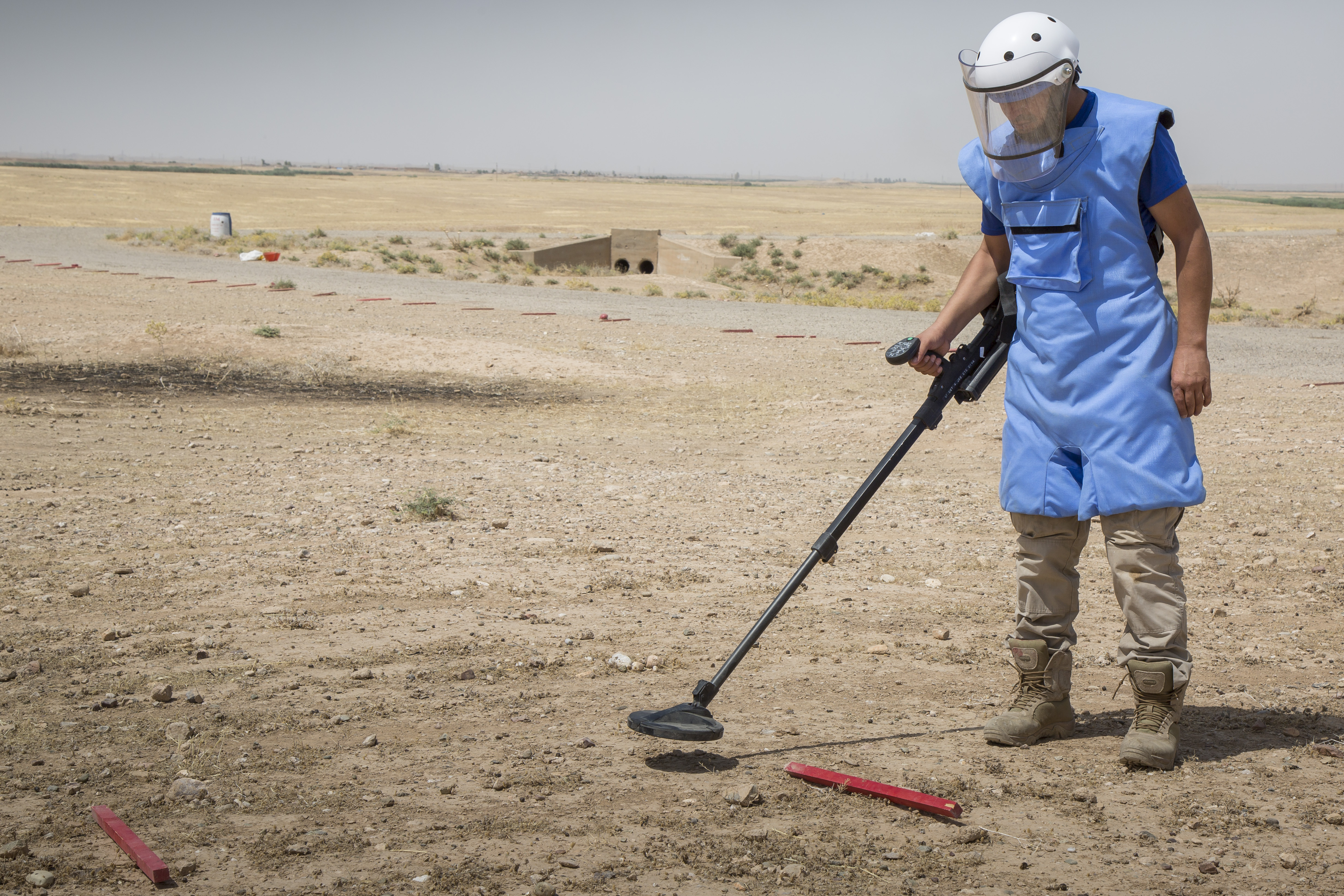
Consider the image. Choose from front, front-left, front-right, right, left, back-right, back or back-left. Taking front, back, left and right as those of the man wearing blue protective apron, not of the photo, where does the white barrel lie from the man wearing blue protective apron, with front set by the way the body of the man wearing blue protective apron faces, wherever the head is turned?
right

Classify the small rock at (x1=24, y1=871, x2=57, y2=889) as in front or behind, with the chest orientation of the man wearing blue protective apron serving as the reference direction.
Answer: in front

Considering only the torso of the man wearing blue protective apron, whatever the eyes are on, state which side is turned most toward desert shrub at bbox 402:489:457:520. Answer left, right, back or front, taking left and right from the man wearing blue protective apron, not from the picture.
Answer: right

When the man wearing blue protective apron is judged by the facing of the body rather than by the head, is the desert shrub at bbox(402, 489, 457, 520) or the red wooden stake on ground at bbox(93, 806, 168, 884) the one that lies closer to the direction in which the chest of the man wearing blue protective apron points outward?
the red wooden stake on ground

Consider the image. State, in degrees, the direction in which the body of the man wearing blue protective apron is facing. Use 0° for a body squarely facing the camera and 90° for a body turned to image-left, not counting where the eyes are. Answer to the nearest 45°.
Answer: approximately 45°

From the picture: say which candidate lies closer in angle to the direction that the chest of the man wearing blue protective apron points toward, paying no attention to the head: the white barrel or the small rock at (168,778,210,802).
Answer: the small rock

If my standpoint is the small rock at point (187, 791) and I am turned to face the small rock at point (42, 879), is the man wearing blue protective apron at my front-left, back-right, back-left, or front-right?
back-left

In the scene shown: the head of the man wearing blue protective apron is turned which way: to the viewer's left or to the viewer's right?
to the viewer's left
